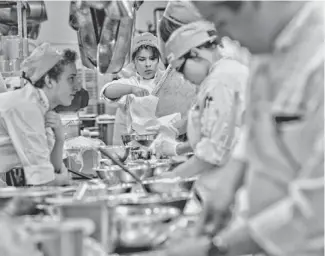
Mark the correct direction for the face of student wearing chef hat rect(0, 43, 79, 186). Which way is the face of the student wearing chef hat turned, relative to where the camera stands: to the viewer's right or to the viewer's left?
to the viewer's right

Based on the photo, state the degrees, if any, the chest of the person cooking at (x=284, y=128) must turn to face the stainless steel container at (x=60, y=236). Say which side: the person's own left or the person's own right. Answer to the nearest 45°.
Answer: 0° — they already face it

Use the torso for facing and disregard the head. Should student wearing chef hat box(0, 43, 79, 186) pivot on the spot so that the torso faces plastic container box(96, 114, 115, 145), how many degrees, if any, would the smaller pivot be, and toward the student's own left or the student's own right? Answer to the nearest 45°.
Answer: approximately 90° to the student's own left

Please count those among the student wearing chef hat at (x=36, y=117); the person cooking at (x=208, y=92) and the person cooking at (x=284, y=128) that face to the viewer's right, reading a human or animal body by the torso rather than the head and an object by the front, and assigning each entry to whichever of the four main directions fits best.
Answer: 1

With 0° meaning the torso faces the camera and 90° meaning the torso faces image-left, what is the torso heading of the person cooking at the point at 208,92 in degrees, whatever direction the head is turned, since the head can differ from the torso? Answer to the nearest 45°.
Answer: approximately 90°

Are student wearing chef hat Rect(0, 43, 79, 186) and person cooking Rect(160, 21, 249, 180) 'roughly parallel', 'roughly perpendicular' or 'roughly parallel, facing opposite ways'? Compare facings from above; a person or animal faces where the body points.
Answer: roughly parallel, facing opposite ways

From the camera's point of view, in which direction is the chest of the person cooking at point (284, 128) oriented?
to the viewer's left

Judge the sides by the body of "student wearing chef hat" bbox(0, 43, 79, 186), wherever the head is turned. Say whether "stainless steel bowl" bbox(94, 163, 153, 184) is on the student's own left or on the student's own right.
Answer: on the student's own right

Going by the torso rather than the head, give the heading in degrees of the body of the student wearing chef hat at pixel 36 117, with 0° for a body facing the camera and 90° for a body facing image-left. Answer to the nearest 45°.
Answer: approximately 270°

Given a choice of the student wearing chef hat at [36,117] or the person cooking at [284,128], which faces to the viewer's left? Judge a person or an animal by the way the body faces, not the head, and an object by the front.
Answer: the person cooking
